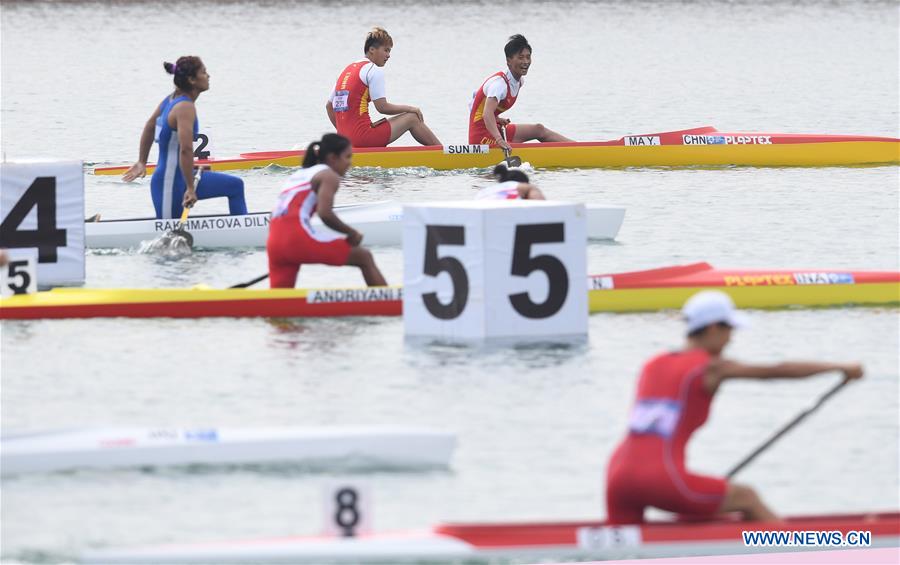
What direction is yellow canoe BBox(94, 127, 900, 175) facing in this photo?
to the viewer's right

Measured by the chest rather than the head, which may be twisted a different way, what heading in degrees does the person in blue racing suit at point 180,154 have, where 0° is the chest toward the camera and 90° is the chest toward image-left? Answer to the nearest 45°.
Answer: approximately 270°

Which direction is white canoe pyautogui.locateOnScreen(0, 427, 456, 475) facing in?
to the viewer's right

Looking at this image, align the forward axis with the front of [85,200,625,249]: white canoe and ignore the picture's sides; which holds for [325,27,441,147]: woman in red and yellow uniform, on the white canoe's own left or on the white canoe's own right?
on the white canoe's own left

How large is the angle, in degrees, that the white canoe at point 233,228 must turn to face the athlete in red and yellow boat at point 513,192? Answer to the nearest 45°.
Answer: approximately 45° to its right

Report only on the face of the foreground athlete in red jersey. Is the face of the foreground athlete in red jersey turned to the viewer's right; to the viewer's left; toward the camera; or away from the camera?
to the viewer's right

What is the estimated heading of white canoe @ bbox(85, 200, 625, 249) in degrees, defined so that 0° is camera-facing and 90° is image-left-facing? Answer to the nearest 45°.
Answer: approximately 270°

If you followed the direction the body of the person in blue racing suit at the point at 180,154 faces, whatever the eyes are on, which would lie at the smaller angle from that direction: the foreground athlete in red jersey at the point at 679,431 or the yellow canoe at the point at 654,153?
the yellow canoe

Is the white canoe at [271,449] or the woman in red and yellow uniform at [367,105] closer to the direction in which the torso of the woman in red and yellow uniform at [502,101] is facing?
the white canoe
